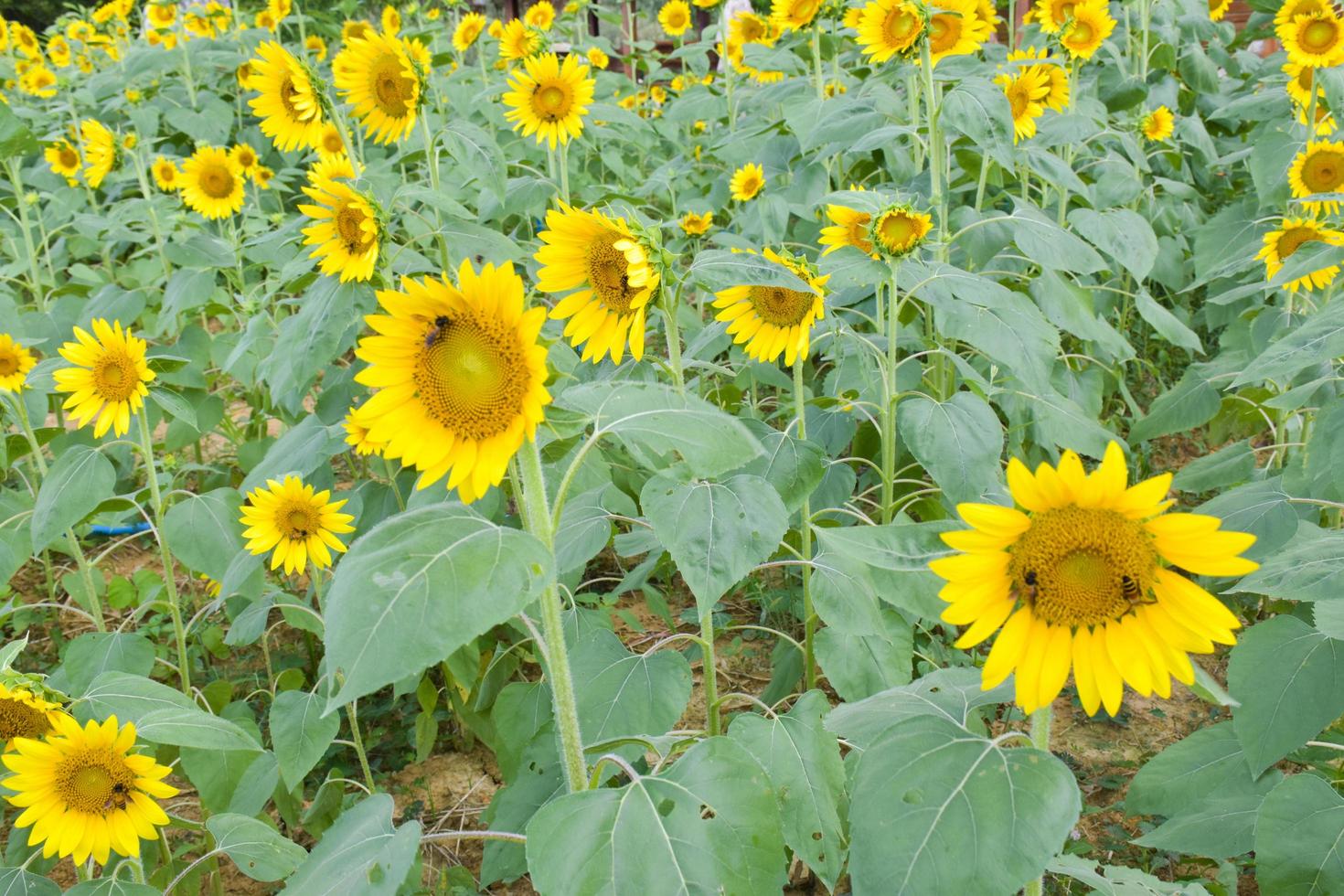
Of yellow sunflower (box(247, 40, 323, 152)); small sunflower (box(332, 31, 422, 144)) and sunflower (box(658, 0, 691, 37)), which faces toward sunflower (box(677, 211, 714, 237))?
sunflower (box(658, 0, 691, 37))

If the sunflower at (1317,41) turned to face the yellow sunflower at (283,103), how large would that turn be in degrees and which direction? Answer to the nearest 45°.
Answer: approximately 45° to its right

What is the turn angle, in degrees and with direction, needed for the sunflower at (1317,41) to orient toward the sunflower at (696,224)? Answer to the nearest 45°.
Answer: approximately 45° to its right

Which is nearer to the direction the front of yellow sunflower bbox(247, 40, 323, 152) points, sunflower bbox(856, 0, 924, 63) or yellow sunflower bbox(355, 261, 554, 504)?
the yellow sunflower

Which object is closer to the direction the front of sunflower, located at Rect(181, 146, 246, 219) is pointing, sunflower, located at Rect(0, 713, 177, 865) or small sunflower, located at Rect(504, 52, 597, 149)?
the sunflower
